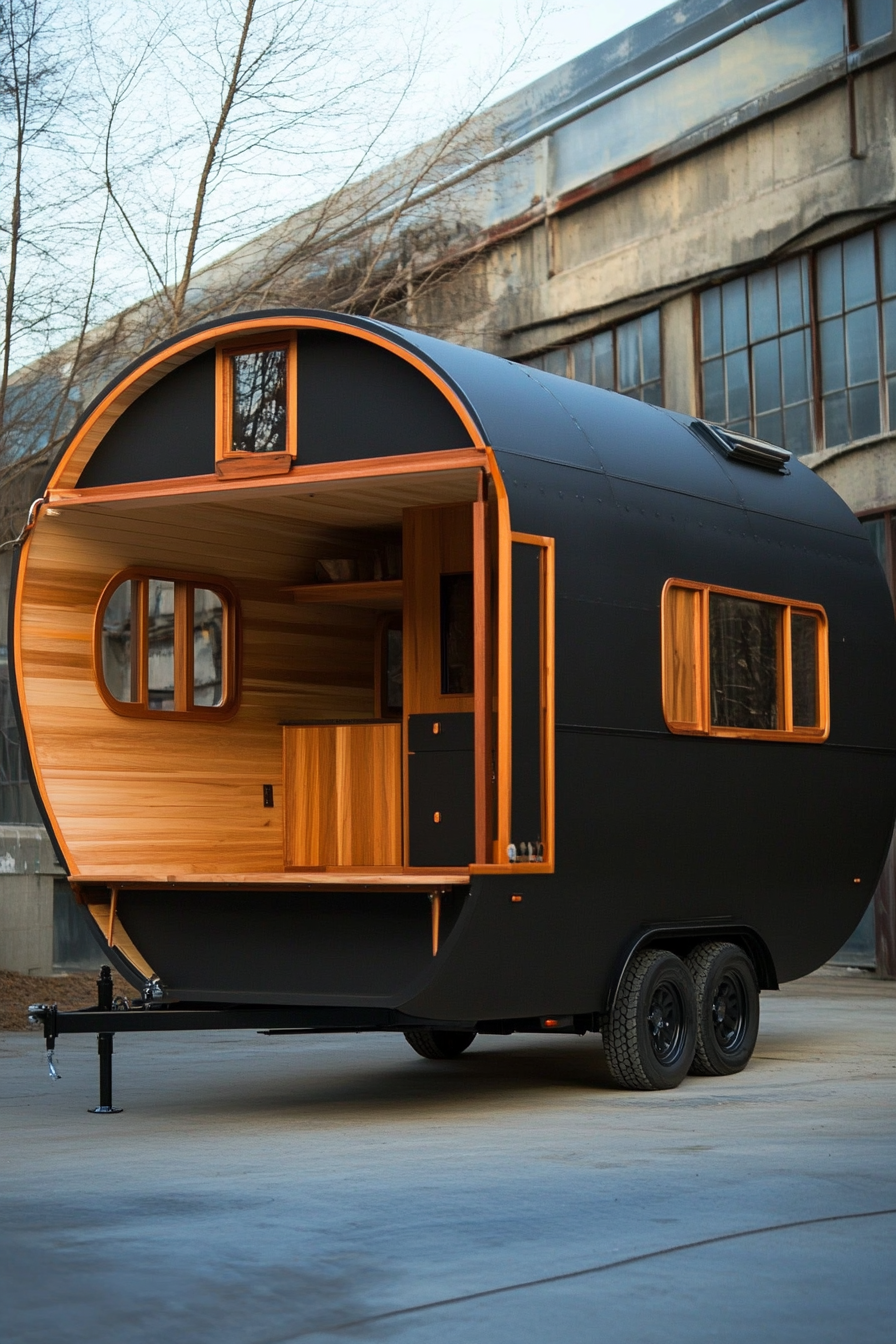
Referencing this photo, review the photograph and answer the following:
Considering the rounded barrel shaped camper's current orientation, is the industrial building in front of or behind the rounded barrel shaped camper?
behind

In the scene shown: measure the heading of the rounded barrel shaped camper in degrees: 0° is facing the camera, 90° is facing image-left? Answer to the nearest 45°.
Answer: approximately 45°
